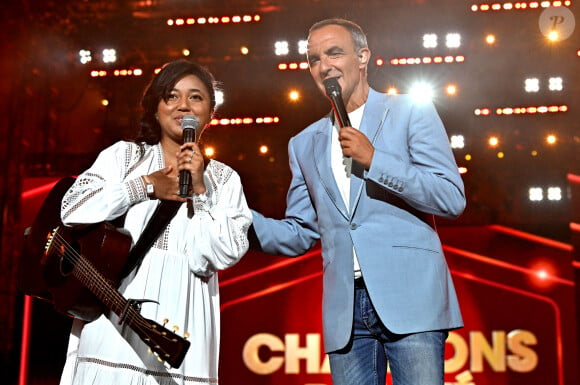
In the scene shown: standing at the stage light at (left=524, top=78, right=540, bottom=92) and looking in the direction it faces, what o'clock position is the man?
The man is roughly at 12 o'clock from the stage light.

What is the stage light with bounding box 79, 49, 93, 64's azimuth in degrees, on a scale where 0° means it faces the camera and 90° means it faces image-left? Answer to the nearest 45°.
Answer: approximately 0°

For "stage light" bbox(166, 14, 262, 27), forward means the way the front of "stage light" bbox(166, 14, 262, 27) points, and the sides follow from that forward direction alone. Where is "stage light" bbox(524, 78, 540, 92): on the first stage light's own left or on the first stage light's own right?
on the first stage light's own left

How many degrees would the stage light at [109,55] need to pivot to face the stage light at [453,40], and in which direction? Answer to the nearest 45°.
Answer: approximately 90° to its left

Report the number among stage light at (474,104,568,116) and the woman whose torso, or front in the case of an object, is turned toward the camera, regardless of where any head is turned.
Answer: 2

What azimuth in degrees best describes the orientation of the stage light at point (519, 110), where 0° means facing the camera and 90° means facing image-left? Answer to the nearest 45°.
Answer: approximately 0°

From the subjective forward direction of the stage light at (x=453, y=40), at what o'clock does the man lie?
The man is roughly at 12 o'clock from the stage light.
